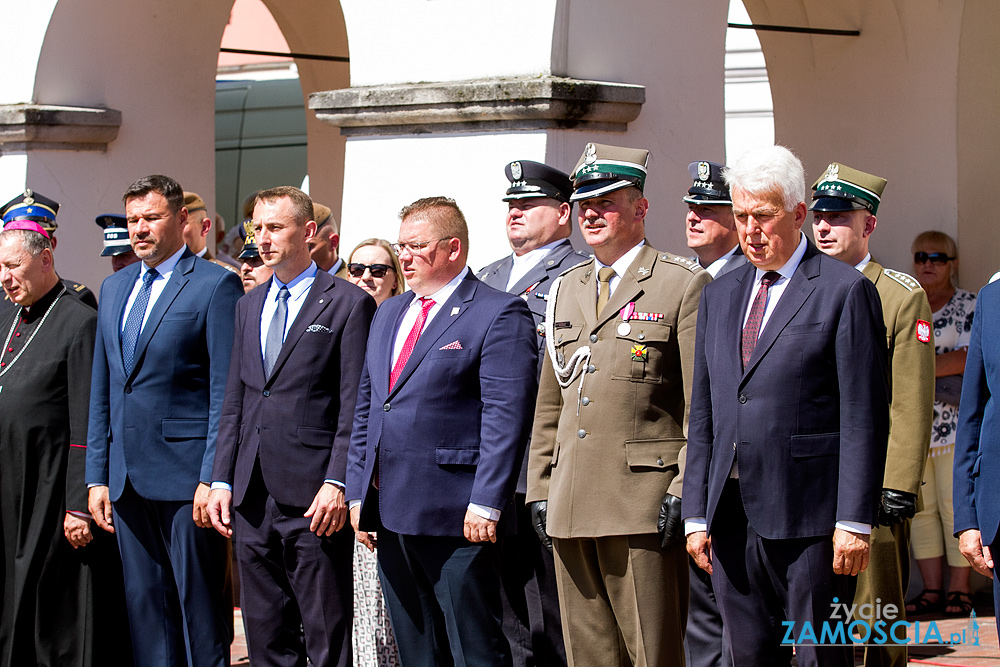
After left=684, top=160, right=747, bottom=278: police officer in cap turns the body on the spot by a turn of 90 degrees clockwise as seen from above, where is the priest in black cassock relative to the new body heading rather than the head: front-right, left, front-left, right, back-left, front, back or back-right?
front-left

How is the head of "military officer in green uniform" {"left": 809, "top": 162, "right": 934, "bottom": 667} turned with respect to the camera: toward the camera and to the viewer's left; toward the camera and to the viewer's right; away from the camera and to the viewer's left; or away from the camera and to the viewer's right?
toward the camera and to the viewer's left

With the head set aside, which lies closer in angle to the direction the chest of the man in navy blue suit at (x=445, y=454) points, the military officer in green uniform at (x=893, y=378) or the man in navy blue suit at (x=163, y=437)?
the man in navy blue suit

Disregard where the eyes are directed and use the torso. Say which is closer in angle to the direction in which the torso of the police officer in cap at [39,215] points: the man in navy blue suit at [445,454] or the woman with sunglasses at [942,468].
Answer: the man in navy blue suit

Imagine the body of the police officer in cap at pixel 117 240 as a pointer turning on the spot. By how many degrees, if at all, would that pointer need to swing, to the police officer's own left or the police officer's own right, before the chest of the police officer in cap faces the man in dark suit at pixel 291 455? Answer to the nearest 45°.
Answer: approximately 45° to the police officer's own left

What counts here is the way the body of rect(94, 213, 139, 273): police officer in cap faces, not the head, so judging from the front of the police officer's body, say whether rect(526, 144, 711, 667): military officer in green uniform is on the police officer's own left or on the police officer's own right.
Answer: on the police officer's own left

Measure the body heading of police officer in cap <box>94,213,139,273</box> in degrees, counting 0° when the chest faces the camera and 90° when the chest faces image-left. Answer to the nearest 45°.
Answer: approximately 45°

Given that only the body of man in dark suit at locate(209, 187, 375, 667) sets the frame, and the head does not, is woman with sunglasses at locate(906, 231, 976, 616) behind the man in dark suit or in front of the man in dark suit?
behind

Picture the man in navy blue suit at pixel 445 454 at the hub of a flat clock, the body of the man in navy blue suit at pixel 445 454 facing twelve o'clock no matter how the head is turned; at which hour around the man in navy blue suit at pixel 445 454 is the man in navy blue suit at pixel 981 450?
the man in navy blue suit at pixel 981 450 is roughly at 8 o'clock from the man in navy blue suit at pixel 445 454.

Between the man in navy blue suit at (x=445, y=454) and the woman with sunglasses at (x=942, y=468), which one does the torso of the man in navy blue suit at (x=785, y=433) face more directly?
the man in navy blue suit

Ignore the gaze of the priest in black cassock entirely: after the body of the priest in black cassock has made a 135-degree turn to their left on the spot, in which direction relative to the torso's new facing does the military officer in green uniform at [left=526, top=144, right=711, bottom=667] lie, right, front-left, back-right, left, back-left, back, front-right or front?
front-right

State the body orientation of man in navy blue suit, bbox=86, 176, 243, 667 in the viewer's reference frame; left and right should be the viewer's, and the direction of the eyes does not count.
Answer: facing the viewer and to the left of the viewer
